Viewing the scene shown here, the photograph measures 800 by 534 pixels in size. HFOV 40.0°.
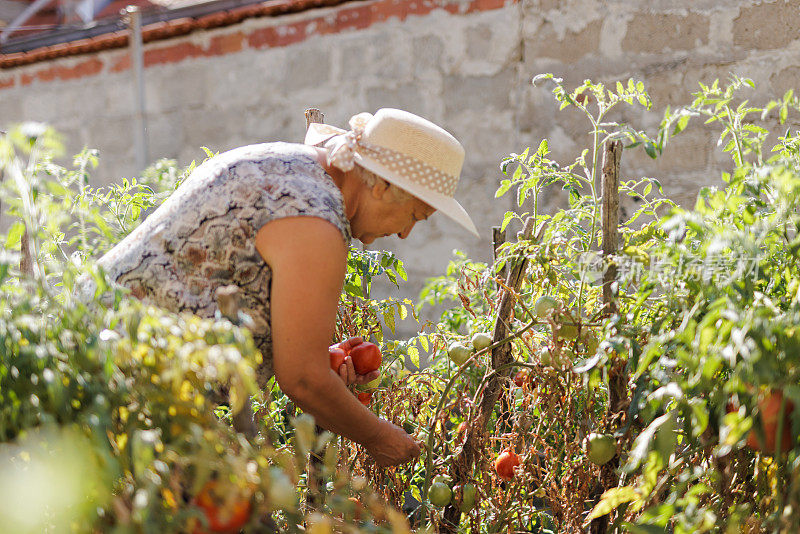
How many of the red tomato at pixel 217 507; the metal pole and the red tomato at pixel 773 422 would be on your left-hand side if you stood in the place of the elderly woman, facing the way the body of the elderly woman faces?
1

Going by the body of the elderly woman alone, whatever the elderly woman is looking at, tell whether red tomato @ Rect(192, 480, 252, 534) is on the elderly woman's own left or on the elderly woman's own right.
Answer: on the elderly woman's own right

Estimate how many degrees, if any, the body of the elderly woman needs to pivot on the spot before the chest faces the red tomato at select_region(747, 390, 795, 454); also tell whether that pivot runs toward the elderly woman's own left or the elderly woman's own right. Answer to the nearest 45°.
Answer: approximately 45° to the elderly woman's own right

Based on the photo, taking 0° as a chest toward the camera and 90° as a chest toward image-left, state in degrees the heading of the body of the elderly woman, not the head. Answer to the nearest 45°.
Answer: approximately 270°

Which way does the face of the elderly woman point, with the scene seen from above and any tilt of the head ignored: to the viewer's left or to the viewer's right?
to the viewer's right
